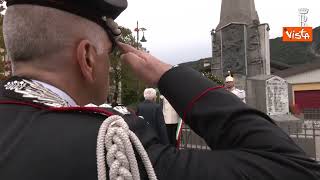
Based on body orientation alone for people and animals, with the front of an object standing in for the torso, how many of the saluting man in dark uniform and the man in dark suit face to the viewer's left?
0

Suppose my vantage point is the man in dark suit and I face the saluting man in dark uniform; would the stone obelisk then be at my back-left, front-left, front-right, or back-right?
back-left

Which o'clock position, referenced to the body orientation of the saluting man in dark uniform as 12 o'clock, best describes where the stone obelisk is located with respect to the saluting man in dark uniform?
The stone obelisk is roughly at 11 o'clock from the saluting man in dark uniform.

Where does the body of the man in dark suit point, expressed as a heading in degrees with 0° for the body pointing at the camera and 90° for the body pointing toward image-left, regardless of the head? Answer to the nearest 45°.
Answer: approximately 180°

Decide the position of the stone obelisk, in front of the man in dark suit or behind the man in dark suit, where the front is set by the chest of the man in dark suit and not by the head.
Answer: in front

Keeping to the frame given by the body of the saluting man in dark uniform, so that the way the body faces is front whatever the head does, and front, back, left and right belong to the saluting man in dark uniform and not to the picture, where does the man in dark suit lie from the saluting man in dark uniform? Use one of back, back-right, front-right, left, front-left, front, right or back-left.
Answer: front-left

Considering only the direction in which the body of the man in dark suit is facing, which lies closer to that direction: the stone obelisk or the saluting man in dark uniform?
the stone obelisk

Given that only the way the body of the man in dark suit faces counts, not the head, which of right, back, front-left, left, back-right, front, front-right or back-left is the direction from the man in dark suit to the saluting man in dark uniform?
back

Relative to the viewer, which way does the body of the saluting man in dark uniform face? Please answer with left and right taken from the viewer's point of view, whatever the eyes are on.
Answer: facing away from the viewer and to the right of the viewer
